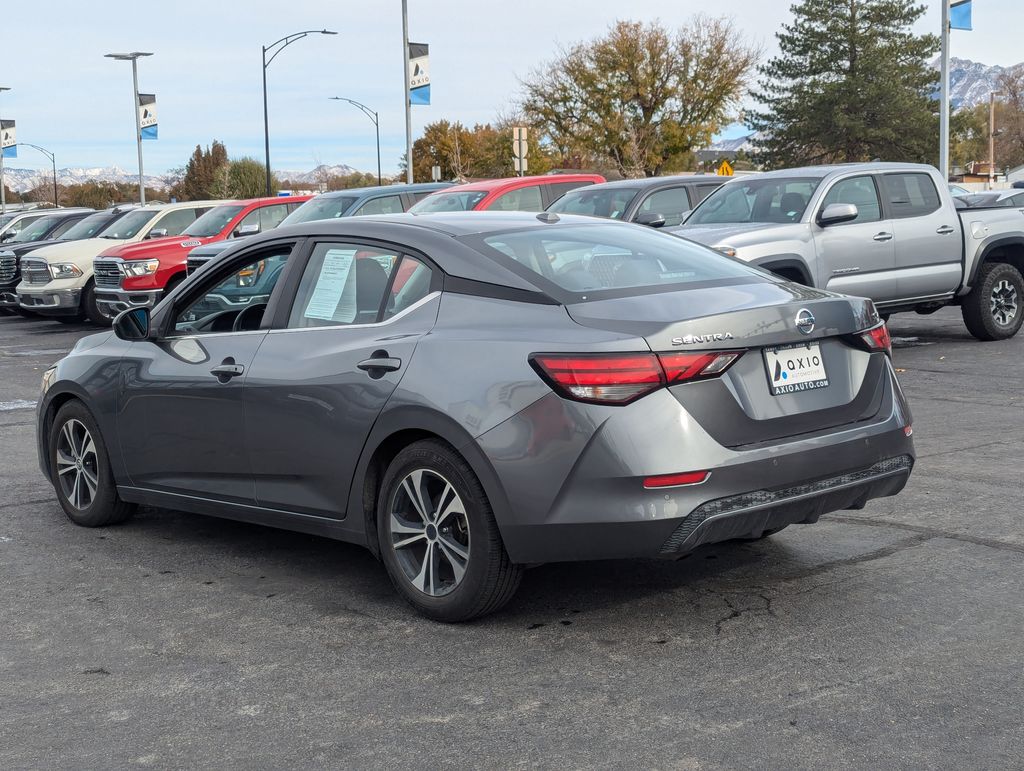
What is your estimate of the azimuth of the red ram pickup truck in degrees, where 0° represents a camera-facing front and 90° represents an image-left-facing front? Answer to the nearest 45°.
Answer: approximately 45°

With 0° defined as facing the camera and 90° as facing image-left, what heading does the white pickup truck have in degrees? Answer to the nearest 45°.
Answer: approximately 45°

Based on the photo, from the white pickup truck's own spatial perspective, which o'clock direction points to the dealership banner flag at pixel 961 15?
The dealership banner flag is roughly at 7 o'clock from the white pickup truck.

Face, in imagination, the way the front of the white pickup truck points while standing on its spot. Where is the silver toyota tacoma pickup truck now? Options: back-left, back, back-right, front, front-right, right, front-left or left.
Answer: left

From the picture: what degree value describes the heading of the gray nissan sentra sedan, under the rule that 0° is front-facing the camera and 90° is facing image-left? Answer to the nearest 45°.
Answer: approximately 135°

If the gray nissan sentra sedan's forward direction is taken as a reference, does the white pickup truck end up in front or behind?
in front

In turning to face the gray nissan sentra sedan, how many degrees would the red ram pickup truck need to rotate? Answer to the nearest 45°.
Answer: approximately 45° to its left

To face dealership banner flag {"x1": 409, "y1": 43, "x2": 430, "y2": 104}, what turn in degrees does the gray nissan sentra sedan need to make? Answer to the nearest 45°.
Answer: approximately 45° to its right

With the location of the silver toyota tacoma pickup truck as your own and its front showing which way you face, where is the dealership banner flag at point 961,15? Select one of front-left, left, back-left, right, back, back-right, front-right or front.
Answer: back-right
